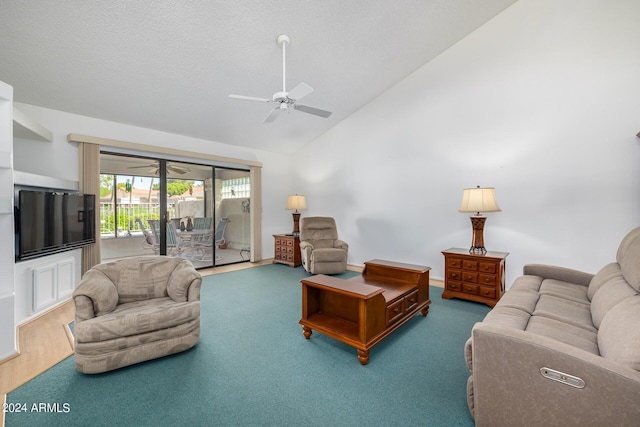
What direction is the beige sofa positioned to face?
to the viewer's left

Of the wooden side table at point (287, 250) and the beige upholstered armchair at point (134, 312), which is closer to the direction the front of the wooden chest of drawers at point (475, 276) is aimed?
the beige upholstered armchair

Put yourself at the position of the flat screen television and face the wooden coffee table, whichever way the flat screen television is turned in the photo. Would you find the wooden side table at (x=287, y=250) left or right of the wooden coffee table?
left

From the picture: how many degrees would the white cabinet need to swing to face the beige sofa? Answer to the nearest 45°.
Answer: approximately 45° to its right

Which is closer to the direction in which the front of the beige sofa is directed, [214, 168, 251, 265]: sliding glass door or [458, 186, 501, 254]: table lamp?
the sliding glass door

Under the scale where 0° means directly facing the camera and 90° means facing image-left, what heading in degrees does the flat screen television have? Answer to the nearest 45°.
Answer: approximately 315°
